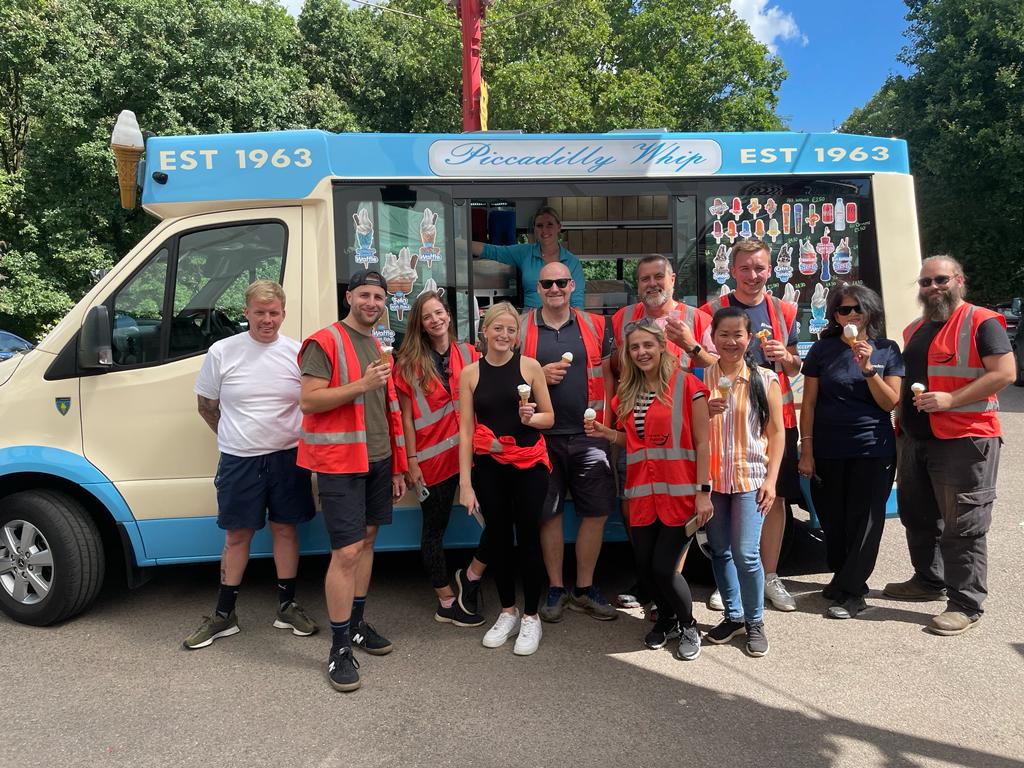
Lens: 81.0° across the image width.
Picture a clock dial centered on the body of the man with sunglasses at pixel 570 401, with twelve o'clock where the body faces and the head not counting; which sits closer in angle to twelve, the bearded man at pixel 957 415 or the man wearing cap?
the man wearing cap

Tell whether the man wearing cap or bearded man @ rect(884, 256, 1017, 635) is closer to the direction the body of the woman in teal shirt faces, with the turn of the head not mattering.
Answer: the man wearing cap

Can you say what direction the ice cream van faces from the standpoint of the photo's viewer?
facing to the left of the viewer

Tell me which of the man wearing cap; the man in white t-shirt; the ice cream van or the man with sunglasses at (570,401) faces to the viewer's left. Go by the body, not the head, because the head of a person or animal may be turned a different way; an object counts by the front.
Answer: the ice cream van

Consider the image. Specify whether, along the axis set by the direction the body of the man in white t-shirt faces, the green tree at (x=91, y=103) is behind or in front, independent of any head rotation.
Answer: behind

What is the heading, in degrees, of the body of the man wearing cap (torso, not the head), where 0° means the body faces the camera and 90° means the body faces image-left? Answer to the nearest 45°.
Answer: approximately 315°

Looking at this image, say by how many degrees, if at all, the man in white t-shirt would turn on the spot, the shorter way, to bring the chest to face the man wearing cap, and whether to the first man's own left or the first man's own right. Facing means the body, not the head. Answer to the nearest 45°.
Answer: approximately 45° to the first man's own left

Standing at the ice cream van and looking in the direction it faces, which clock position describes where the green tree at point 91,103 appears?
The green tree is roughly at 2 o'clock from the ice cream van.

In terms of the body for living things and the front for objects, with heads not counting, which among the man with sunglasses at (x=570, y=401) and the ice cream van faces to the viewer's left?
the ice cream van

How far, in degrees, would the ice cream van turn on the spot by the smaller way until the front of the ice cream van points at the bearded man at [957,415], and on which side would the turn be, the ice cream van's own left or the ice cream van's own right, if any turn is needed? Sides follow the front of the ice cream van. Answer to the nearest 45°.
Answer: approximately 180°
